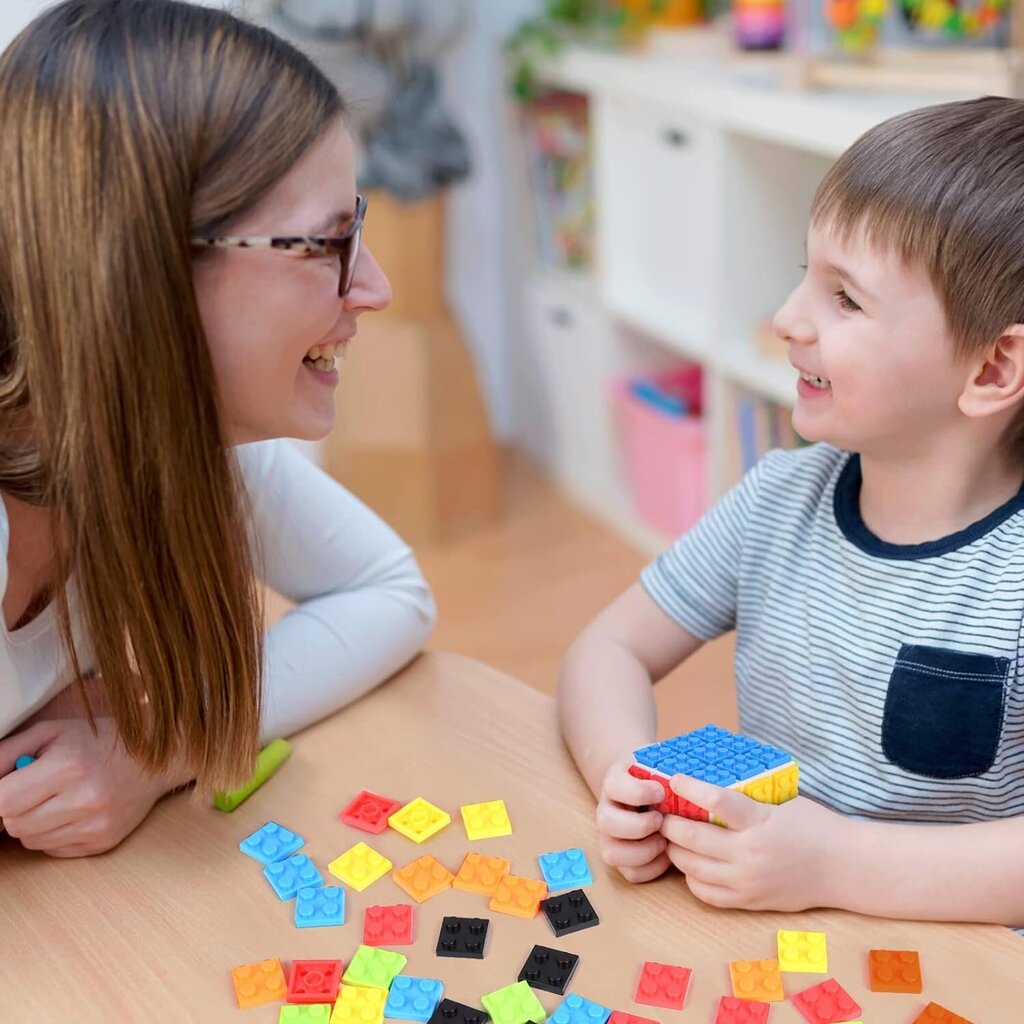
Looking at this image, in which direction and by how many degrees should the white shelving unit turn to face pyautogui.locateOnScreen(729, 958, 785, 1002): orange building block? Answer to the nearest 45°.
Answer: approximately 45° to its left

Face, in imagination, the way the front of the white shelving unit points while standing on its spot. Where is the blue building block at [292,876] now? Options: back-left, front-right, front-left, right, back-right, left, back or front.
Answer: front-left

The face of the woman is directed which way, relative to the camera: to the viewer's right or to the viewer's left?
to the viewer's right

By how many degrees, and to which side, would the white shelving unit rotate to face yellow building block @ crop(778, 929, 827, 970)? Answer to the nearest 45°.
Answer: approximately 45° to its left

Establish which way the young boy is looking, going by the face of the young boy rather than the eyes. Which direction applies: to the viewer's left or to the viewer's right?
to the viewer's left

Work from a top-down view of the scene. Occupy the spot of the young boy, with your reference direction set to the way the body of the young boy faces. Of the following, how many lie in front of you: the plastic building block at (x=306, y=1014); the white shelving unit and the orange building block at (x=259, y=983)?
2

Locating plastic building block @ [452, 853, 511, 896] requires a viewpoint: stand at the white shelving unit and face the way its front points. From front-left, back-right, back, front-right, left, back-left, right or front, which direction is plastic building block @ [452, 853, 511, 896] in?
front-left

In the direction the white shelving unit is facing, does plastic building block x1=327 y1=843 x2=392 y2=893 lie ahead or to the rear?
ahead

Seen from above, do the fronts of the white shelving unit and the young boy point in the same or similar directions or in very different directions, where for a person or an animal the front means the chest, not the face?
same or similar directions

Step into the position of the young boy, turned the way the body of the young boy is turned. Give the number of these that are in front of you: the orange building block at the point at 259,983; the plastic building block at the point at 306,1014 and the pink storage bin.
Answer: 2

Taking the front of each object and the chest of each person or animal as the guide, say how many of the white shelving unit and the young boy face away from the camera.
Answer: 0

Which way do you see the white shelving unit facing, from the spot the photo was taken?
facing the viewer and to the left of the viewer
